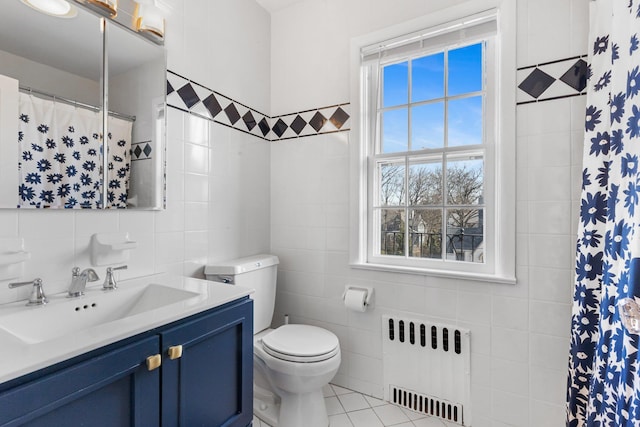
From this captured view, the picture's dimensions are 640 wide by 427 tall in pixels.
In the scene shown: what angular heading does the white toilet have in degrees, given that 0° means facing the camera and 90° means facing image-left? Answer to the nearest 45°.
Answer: approximately 315°

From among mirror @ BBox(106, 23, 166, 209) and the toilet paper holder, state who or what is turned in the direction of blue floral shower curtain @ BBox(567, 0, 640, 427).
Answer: the mirror

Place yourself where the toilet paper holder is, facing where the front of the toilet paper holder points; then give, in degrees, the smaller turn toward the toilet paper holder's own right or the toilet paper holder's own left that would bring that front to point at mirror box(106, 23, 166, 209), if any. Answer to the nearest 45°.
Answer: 0° — it already faces it

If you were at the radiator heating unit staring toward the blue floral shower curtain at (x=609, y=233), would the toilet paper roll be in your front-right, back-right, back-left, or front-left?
back-right

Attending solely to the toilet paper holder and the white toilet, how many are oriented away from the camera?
0

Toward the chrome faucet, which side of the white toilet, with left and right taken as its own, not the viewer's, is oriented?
right

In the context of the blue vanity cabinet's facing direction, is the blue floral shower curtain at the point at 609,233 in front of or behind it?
in front

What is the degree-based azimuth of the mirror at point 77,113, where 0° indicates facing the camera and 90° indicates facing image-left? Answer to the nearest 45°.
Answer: approximately 315°

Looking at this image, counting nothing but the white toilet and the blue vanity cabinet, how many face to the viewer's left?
0
